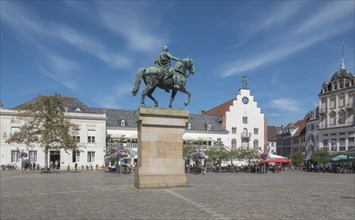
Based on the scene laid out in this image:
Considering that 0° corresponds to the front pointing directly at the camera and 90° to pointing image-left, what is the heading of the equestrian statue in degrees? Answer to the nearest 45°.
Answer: approximately 270°

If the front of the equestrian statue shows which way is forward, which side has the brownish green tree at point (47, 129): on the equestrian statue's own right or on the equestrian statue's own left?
on the equestrian statue's own left
